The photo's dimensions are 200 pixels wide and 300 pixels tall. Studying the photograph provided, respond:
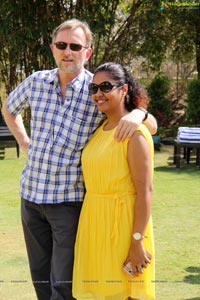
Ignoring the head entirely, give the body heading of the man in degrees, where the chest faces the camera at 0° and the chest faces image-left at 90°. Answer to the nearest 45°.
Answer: approximately 0°

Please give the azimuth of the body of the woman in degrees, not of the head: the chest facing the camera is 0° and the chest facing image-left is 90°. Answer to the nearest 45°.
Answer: approximately 45°
